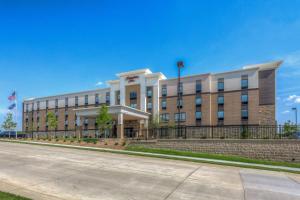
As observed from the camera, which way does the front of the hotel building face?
facing the viewer and to the left of the viewer

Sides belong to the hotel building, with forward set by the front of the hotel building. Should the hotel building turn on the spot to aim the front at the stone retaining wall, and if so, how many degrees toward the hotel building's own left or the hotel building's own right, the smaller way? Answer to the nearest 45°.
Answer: approximately 45° to the hotel building's own left

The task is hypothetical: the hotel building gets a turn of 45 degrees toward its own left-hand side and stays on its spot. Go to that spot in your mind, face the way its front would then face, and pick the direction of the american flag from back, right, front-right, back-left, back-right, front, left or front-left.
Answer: right
